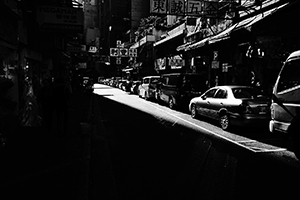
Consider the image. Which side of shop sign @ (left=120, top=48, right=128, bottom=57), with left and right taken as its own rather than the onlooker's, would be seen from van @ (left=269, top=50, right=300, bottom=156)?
front

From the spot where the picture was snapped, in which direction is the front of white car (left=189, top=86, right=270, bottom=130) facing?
facing away from the viewer and to the left of the viewer

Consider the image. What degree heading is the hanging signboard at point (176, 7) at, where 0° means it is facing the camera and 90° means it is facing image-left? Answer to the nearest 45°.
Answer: approximately 0°

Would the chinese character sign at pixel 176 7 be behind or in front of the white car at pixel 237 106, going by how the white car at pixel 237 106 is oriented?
in front

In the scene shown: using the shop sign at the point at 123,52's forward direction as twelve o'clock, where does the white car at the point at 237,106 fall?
The white car is roughly at 12 o'clock from the shop sign.
